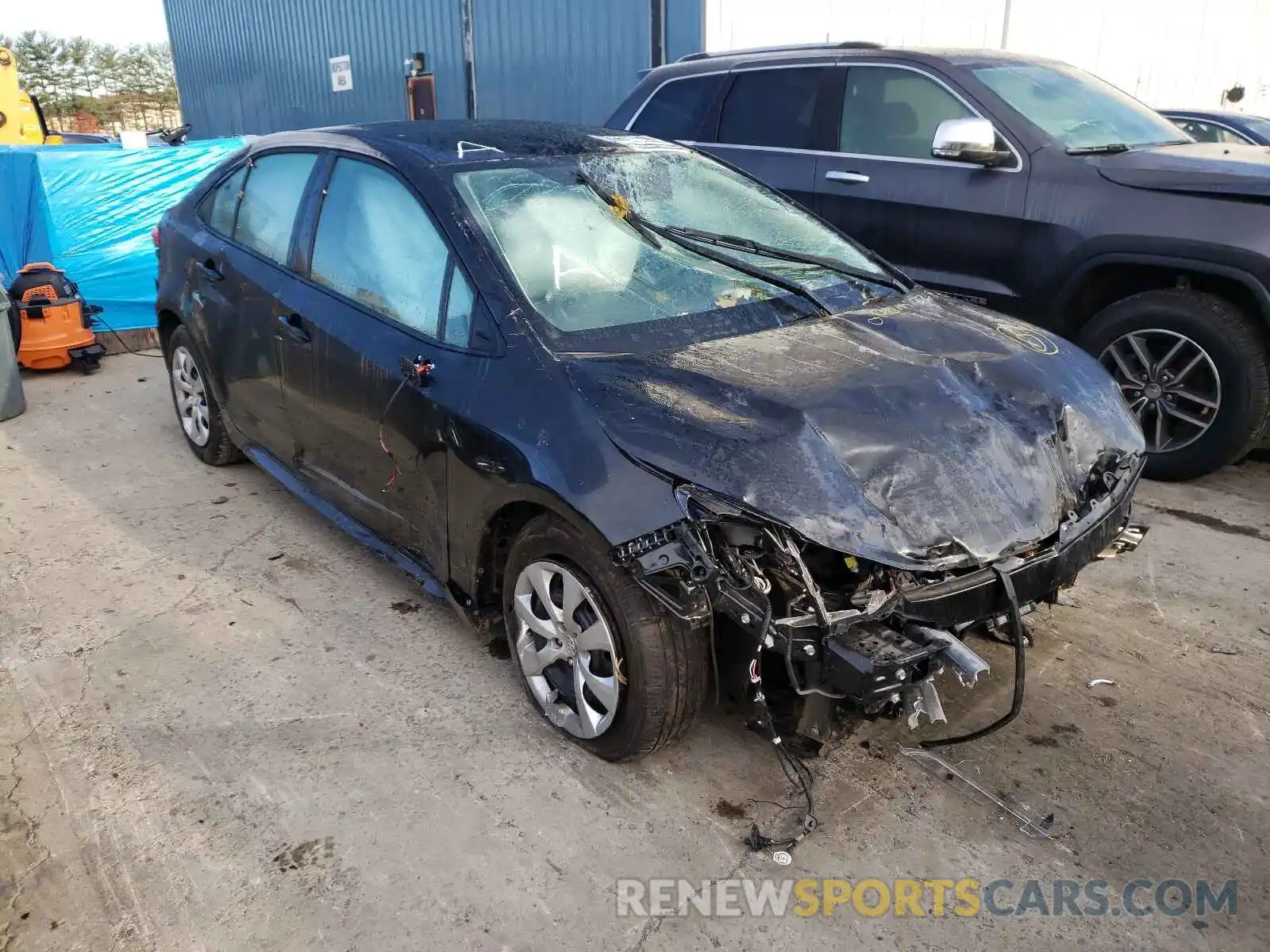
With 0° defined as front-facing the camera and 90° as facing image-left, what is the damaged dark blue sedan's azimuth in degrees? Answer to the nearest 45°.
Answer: approximately 315°

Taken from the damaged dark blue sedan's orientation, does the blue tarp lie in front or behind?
behind

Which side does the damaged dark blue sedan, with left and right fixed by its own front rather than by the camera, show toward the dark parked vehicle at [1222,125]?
left

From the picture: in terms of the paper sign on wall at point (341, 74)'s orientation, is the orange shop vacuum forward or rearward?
forward

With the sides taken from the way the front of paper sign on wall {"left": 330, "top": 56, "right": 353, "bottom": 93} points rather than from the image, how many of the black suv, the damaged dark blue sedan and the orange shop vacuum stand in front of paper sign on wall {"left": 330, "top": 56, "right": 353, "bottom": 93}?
3

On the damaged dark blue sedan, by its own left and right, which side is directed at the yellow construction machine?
back

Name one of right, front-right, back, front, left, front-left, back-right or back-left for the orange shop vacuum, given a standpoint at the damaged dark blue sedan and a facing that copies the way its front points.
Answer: back

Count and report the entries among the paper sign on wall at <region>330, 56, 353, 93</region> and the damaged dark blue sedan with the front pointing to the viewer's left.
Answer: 0

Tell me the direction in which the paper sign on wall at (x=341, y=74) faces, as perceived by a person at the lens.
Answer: facing the viewer

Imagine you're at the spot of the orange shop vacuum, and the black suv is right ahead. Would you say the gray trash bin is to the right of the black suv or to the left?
right

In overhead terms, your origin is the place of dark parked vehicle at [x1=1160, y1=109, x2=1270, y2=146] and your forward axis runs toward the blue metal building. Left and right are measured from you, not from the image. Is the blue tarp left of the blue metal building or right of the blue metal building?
left

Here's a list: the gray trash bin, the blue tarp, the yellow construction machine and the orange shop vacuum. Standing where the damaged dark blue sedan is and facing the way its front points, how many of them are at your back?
4

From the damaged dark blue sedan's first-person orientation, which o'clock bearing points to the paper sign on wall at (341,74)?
The paper sign on wall is roughly at 7 o'clock from the damaged dark blue sedan.

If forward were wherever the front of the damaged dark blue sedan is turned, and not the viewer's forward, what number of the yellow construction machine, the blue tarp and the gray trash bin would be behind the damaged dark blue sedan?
3
